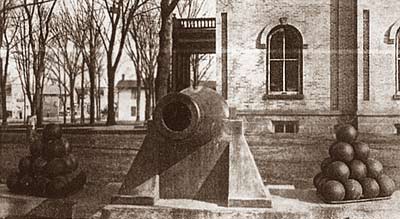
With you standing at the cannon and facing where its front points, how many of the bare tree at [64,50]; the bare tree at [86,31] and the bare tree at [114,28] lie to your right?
3

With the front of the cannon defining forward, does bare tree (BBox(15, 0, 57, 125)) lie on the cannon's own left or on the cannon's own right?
on the cannon's own right

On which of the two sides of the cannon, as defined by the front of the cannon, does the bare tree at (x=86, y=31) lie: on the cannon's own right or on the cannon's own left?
on the cannon's own right

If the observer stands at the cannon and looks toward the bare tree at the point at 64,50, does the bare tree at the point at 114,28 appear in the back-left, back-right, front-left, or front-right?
front-right

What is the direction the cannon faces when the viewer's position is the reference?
facing the viewer and to the left of the viewer

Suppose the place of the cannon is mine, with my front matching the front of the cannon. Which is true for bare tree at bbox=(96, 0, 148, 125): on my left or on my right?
on my right

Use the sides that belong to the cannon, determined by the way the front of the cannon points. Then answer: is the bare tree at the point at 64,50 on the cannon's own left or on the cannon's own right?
on the cannon's own right

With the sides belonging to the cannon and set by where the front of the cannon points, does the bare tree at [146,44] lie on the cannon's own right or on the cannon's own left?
on the cannon's own right
